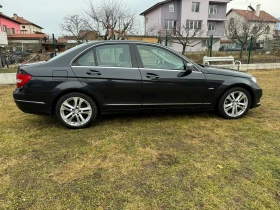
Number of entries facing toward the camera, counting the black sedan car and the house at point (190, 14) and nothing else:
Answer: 1

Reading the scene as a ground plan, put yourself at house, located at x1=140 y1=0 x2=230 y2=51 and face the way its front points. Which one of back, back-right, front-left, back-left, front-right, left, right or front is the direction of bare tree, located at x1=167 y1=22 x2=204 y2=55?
front

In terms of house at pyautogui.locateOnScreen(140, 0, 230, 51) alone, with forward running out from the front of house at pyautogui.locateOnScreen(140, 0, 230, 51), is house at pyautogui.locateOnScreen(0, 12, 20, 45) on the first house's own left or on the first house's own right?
on the first house's own right

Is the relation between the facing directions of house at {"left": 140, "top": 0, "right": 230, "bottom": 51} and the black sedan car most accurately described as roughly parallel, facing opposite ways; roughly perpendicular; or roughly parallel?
roughly perpendicular

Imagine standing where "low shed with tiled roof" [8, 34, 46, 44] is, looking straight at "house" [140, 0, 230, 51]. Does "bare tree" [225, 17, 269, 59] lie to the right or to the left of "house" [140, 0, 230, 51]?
right

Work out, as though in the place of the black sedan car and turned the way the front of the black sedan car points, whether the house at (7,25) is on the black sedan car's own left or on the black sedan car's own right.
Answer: on the black sedan car's own left

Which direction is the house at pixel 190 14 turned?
toward the camera

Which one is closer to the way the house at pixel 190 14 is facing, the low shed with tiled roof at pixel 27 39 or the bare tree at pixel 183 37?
the bare tree

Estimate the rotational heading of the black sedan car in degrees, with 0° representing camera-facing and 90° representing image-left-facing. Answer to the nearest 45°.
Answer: approximately 270°

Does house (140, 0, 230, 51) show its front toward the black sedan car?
yes
